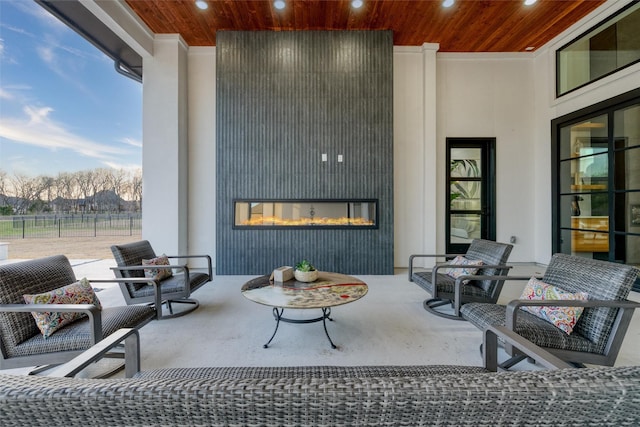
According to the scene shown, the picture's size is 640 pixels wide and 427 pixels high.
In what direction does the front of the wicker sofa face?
away from the camera

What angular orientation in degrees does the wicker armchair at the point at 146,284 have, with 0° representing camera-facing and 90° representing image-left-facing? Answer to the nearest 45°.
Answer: approximately 315°

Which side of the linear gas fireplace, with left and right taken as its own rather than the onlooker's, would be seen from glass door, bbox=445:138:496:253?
left

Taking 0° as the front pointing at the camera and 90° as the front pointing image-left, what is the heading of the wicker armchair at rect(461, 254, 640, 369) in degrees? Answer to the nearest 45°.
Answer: approximately 45°

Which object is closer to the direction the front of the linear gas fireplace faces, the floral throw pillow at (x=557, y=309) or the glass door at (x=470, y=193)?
the floral throw pillow

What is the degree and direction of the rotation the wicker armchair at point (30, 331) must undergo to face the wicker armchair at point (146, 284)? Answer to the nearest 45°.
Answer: approximately 90° to its left

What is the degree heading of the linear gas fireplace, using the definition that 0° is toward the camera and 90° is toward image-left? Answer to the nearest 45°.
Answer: approximately 0°
